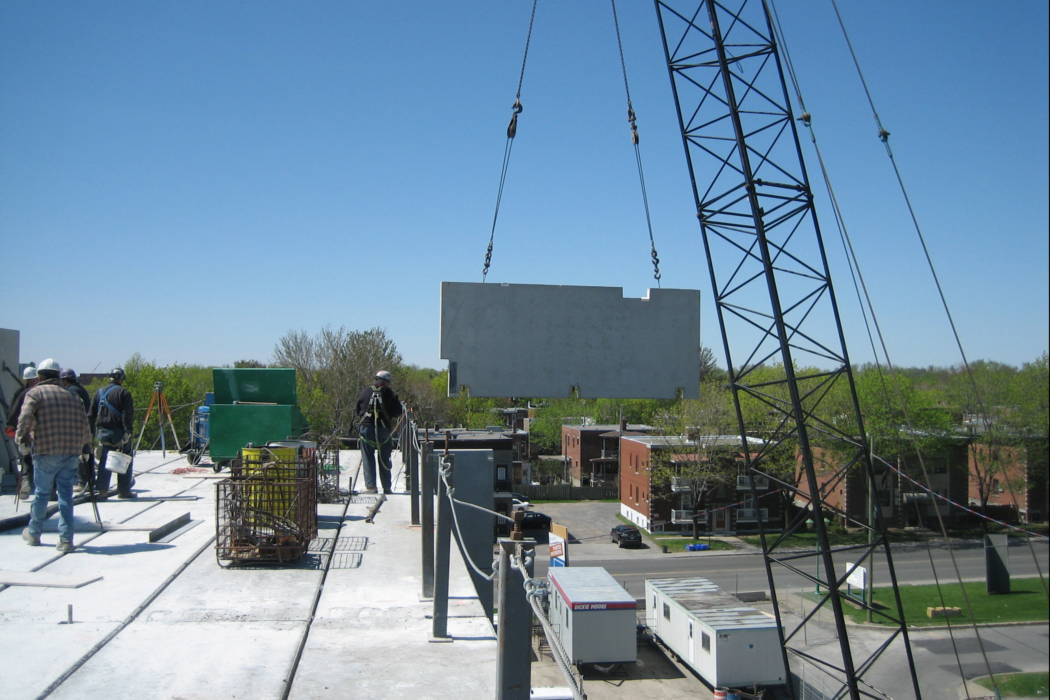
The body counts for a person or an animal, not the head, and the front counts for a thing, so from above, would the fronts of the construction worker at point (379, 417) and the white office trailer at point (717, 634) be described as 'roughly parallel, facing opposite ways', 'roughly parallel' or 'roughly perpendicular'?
roughly perpendicular

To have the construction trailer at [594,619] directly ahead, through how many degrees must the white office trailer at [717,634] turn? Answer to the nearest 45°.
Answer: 0° — it already faces it

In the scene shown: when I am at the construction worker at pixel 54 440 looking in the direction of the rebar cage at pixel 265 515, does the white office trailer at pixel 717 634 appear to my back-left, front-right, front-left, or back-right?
front-left

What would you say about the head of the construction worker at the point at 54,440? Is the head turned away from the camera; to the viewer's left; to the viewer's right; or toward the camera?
away from the camera
